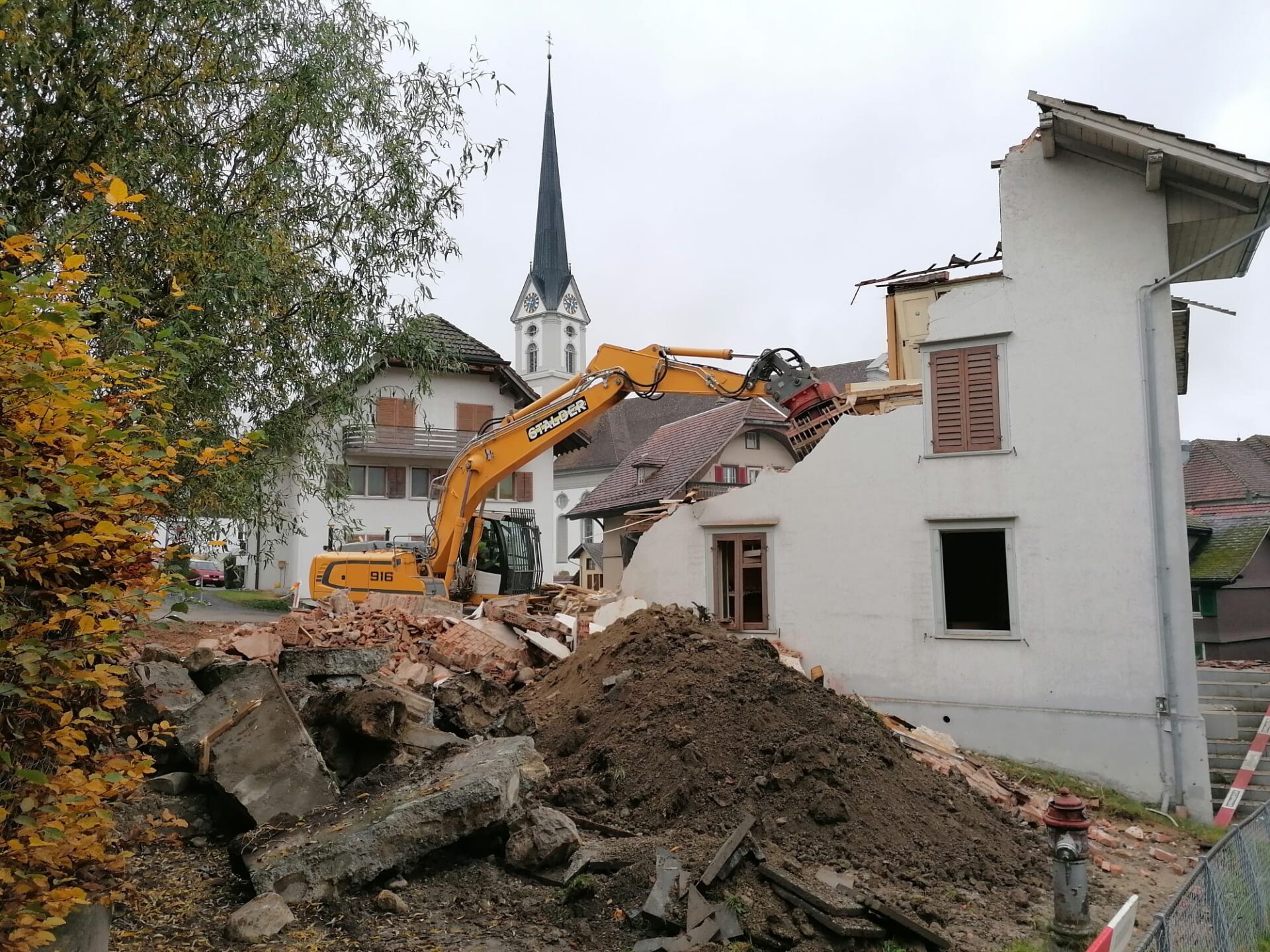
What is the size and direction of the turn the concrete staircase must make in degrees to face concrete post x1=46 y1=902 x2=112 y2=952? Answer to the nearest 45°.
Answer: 0° — it already faces it

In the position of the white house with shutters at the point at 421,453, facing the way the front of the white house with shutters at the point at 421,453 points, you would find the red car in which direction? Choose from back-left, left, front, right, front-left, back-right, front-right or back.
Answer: back-right

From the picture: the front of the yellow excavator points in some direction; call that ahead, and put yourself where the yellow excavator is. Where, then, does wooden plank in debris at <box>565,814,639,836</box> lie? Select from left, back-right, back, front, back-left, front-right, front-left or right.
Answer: right

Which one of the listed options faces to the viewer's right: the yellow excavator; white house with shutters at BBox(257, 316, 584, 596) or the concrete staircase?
the yellow excavator

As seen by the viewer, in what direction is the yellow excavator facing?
to the viewer's right

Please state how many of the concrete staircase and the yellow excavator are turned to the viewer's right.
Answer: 1

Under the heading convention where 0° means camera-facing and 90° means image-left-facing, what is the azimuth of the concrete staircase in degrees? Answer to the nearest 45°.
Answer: approximately 0°

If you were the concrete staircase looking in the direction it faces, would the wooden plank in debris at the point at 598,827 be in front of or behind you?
in front

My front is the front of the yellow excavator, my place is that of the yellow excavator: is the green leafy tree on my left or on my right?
on my right

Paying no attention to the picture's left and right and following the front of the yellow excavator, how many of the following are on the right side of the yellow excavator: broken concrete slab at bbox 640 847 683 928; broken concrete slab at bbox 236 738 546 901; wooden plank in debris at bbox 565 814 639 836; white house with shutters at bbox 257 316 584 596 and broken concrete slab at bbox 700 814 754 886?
4

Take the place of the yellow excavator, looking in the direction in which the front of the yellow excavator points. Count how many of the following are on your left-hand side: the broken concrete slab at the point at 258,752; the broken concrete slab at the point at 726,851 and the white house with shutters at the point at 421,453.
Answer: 1

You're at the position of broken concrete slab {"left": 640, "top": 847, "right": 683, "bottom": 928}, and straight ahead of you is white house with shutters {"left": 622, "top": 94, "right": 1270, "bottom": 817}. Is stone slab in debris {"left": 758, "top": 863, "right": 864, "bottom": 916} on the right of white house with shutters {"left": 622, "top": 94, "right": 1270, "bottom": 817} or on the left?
right

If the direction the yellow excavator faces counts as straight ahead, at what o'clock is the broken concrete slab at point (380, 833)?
The broken concrete slab is roughly at 3 o'clock from the yellow excavator.

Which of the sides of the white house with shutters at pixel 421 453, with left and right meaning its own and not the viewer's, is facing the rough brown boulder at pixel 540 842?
front
